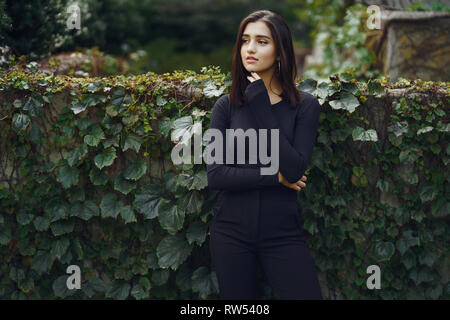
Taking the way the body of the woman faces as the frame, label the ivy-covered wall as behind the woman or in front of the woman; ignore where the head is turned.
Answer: behind

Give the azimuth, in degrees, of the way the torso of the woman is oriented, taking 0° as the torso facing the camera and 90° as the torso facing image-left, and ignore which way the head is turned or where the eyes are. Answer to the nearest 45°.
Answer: approximately 0°
